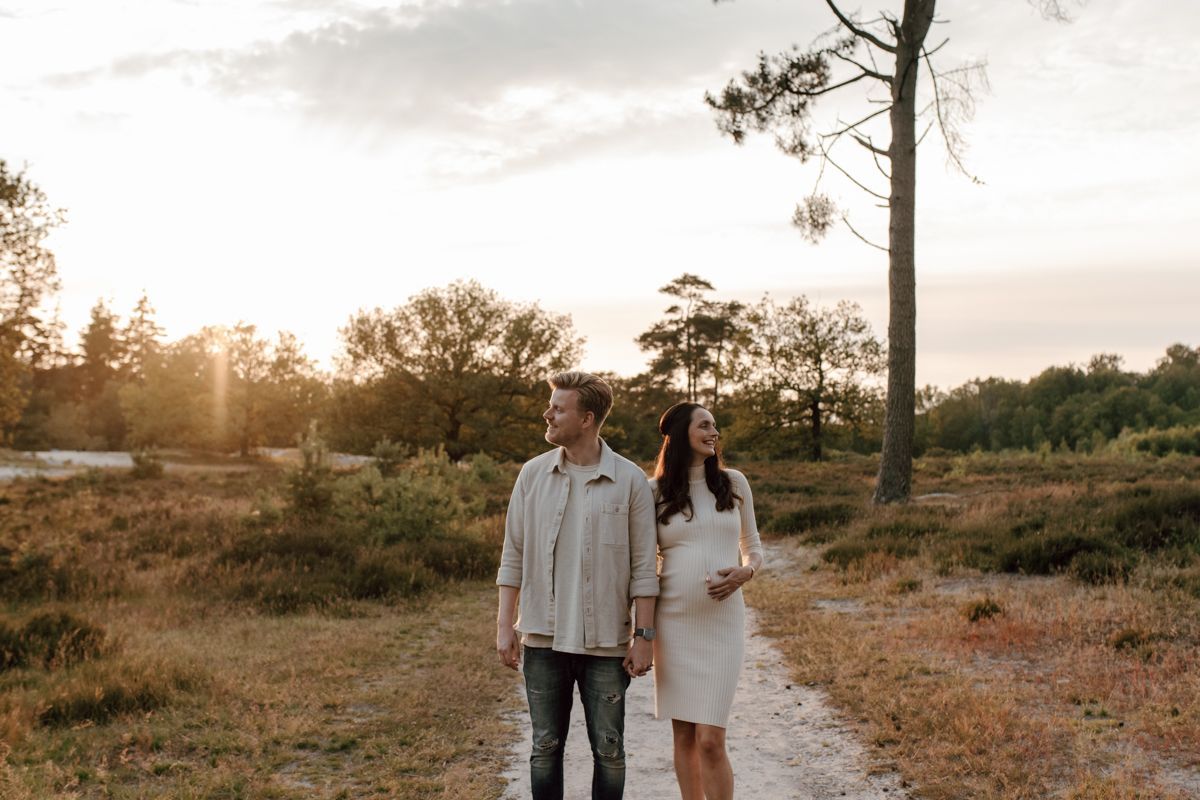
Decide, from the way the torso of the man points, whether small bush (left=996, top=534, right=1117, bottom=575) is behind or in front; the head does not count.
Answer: behind

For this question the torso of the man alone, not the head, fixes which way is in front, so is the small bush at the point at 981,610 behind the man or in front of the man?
behind

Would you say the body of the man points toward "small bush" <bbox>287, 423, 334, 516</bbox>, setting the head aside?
no

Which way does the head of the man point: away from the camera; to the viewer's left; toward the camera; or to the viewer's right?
to the viewer's left

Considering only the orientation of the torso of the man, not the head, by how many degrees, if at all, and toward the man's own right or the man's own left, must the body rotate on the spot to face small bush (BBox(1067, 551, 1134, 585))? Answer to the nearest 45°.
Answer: approximately 135° to the man's own left

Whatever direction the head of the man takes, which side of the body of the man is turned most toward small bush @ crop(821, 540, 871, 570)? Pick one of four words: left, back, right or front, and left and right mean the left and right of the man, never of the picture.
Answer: back

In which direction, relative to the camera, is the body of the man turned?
toward the camera

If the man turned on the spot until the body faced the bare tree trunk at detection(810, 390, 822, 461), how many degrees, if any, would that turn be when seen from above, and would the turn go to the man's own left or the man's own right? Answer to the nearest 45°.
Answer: approximately 180°

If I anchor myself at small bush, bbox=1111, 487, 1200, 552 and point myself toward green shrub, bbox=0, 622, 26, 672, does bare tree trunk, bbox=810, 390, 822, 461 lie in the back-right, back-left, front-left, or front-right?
back-right

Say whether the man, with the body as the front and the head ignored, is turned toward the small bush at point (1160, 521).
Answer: no
